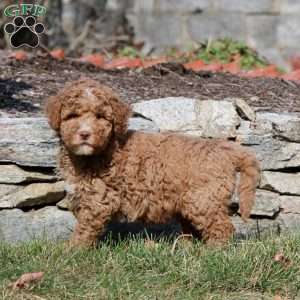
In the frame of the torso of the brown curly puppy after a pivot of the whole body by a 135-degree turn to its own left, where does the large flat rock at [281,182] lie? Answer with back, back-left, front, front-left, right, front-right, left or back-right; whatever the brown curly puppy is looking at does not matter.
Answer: left

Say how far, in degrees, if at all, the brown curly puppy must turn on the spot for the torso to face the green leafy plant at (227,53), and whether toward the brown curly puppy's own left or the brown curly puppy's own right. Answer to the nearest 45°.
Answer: approximately 90° to the brown curly puppy's own right

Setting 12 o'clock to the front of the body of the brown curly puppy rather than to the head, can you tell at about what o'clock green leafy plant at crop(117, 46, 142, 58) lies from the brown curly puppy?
The green leafy plant is roughly at 3 o'clock from the brown curly puppy.

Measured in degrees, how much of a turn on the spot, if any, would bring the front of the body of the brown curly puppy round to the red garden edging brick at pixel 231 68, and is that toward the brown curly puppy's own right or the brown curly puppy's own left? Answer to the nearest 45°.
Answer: approximately 90° to the brown curly puppy's own right

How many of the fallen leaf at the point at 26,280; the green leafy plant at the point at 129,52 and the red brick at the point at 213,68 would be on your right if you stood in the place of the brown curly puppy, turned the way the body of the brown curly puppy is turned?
2

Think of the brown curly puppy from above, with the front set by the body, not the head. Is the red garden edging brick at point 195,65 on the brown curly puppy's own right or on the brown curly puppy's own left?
on the brown curly puppy's own right

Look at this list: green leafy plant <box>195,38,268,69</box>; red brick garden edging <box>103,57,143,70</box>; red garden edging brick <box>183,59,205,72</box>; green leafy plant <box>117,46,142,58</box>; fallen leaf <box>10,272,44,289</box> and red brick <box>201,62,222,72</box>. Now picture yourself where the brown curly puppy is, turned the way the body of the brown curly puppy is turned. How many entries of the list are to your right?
5

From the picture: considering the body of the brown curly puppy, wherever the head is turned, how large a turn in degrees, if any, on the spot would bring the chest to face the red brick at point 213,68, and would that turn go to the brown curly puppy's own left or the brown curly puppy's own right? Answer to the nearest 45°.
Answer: approximately 90° to the brown curly puppy's own right

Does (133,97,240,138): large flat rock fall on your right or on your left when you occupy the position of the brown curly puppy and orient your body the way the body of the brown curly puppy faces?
on your right

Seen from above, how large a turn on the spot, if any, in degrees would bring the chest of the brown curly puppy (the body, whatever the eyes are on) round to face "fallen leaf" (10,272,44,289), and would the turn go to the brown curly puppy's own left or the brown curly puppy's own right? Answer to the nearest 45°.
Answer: approximately 45° to the brown curly puppy's own left

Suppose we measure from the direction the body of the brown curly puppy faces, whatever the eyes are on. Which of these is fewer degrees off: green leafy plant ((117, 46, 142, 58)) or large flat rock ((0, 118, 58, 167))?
the large flat rock

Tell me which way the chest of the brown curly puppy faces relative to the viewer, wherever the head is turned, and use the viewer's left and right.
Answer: facing to the left of the viewer

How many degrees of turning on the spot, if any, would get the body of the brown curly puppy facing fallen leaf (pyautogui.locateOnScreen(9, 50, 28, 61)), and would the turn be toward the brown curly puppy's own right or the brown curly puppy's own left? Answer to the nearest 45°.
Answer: approximately 45° to the brown curly puppy's own right
